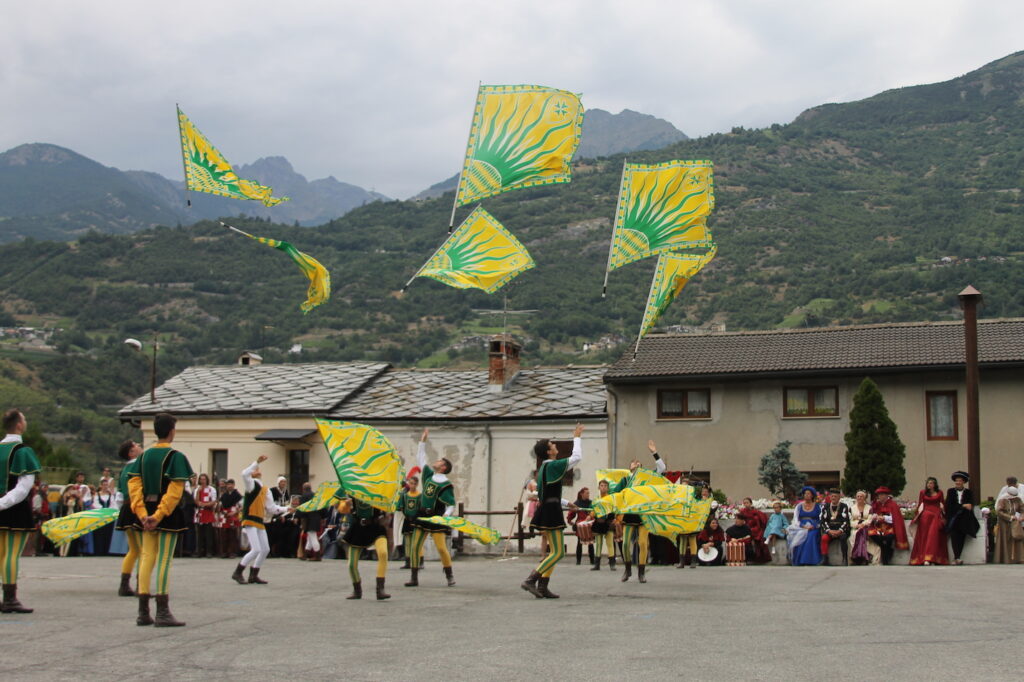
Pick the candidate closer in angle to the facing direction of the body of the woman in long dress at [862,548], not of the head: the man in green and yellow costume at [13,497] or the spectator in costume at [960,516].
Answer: the man in green and yellow costume

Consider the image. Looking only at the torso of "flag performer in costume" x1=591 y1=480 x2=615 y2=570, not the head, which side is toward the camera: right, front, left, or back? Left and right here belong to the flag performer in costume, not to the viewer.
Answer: front

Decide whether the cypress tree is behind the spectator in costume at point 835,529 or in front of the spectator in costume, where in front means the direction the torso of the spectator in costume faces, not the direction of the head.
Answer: behind

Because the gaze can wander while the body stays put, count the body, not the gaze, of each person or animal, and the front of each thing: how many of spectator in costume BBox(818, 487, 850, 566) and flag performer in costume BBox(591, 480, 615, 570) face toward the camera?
2

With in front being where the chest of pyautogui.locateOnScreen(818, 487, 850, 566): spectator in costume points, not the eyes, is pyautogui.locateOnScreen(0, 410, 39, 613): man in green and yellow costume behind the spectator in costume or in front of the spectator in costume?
in front

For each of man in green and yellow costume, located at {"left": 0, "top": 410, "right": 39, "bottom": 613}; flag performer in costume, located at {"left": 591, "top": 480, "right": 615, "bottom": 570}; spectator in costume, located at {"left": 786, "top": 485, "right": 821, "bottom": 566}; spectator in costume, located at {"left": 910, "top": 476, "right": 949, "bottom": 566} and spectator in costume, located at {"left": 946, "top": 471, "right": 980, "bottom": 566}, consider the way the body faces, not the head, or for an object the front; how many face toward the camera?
4

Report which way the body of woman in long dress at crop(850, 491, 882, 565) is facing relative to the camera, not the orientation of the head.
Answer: toward the camera

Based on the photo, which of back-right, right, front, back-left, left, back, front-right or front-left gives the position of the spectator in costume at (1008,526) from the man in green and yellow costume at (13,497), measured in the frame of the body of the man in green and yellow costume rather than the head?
front-right

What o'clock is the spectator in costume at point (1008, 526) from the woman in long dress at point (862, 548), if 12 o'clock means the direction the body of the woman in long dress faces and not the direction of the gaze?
The spectator in costume is roughly at 9 o'clock from the woman in long dress.

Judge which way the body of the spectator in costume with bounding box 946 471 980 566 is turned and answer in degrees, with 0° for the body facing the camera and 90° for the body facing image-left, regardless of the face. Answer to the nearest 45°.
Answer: approximately 0°

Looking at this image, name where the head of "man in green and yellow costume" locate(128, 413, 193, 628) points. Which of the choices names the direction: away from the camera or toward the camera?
away from the camera

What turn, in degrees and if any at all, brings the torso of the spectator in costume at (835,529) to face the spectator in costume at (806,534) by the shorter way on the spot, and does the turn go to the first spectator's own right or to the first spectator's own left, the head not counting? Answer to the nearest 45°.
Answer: approximately 90° to the first spectator's own right

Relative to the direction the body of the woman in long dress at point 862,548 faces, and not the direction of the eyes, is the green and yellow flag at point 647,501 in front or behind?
in front

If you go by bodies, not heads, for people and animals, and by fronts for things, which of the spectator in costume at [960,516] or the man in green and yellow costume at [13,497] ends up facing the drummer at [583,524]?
the man in green and yellow costume

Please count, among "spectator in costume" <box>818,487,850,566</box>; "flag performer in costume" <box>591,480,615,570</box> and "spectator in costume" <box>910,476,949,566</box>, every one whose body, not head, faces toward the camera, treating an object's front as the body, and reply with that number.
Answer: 3
